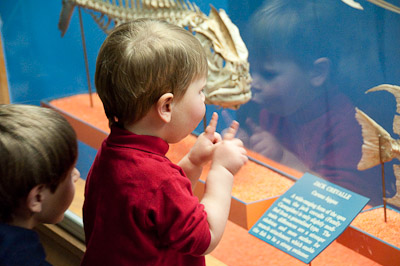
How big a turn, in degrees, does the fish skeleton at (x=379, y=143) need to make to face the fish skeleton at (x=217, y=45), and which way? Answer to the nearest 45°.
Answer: approximately 135° to its left

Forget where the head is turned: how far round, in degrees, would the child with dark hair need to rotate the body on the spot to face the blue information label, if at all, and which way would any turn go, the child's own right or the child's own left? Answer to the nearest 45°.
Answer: approximately 45° to the child's own right

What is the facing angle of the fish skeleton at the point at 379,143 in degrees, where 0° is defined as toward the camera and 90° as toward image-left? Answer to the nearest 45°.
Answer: approximately 270°

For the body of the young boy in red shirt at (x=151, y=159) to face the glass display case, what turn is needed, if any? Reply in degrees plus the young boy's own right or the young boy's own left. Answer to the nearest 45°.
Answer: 0° — they already face it

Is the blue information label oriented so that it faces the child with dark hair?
yes

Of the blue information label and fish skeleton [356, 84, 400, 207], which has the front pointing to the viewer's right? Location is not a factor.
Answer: the fish skeleton

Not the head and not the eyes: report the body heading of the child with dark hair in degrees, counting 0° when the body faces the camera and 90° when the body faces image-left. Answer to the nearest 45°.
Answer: approximately 225°

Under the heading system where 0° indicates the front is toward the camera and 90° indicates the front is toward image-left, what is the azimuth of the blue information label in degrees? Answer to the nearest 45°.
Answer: approximately 45°

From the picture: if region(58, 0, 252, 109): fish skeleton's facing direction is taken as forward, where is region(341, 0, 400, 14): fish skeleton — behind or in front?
in front

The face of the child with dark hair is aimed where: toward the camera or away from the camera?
away from the camera

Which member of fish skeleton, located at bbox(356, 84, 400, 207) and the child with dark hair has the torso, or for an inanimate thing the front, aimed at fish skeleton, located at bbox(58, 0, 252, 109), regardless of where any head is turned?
the child with dark hair

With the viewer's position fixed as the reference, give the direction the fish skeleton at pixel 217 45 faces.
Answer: facing the viewer and to the right of the viewer

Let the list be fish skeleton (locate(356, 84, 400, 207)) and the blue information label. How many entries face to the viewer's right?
1

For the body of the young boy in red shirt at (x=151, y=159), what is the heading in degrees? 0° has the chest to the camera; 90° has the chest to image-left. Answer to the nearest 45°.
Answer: approximately 225°

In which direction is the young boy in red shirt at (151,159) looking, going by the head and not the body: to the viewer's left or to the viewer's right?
to the viewer's right

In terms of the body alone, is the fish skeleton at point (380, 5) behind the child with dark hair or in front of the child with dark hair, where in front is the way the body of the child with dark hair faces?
in front
